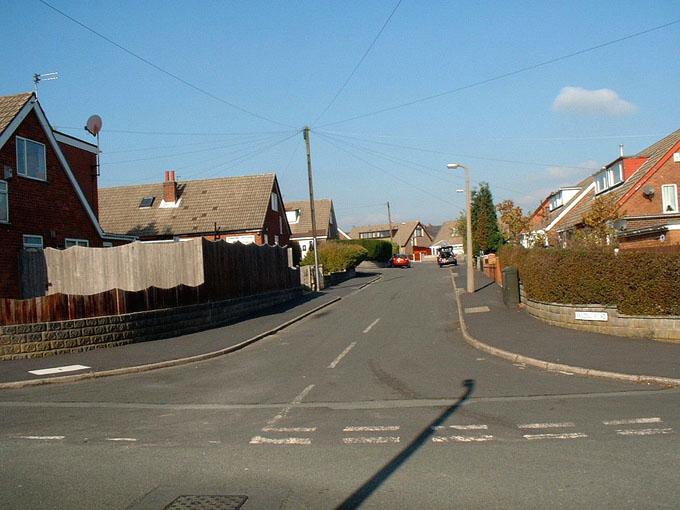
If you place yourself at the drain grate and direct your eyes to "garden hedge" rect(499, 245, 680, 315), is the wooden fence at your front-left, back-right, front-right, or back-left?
front-left

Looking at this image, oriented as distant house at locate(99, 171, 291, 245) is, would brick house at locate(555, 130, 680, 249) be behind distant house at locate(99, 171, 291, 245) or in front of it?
in front

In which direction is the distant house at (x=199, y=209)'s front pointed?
to the viewer's right

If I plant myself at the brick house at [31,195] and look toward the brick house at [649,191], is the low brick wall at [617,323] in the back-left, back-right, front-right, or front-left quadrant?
front-right

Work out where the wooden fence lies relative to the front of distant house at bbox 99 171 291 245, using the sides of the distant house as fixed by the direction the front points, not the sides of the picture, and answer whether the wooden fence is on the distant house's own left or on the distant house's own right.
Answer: on the distant house's own right
